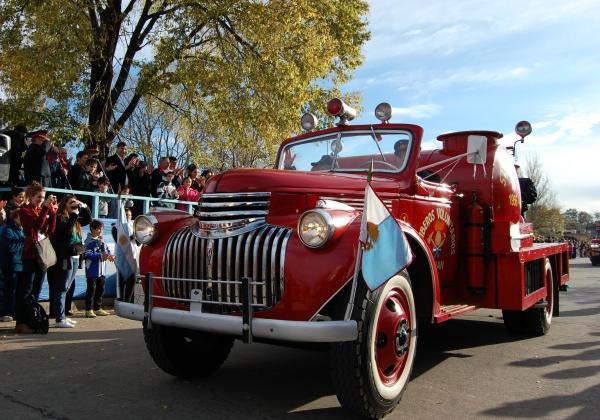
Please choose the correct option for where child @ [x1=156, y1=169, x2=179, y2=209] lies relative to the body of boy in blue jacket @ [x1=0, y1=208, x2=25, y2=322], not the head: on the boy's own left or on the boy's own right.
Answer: on the boy's own left

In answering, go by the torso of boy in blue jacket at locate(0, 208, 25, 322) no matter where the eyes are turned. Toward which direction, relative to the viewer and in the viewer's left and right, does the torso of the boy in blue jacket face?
facing to the right of the viewer

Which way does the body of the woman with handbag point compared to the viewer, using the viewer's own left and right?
facing to the right of the viewer

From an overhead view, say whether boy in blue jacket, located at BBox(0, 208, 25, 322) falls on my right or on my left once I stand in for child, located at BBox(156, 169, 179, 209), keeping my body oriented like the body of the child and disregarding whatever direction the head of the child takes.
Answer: on my right

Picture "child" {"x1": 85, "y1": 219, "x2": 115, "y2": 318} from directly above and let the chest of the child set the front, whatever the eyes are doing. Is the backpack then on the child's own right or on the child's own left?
on the child's own right

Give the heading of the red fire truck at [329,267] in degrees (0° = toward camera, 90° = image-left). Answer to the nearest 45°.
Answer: approximately 45°

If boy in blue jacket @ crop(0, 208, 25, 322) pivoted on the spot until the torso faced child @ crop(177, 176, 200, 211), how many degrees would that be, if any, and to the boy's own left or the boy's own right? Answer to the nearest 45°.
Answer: approximately 45° to the boy's own left

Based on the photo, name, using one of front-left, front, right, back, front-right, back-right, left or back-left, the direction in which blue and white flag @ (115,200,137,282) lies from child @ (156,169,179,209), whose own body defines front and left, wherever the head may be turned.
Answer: front-right

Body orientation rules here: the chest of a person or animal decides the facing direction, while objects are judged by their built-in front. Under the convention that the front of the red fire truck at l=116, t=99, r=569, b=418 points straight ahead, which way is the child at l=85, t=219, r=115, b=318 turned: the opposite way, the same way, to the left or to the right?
to the left

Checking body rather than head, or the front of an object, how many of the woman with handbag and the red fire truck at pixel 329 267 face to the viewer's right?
1

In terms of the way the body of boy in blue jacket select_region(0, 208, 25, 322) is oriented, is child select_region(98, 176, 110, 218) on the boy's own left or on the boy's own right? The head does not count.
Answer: on the boy's own left
